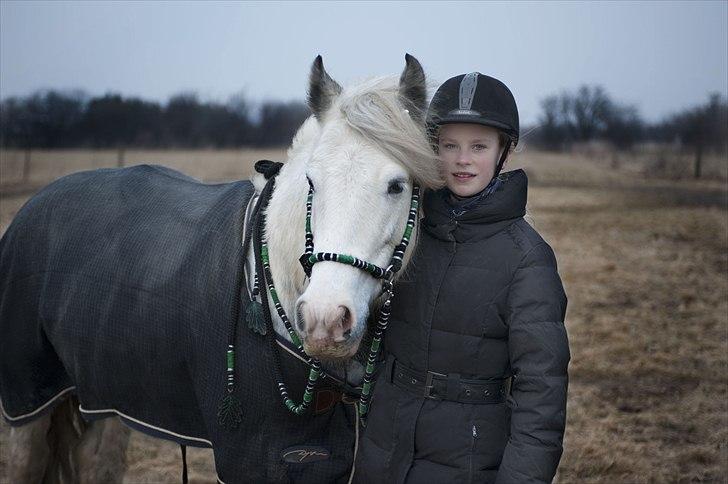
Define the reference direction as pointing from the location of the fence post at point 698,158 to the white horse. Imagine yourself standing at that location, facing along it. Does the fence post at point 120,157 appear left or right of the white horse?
right

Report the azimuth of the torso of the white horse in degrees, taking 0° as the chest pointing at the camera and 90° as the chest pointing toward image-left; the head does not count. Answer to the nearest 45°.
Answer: approximately 315°

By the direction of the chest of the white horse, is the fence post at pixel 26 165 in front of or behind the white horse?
behind

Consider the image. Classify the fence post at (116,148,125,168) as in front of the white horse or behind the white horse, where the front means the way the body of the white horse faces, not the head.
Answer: behind
